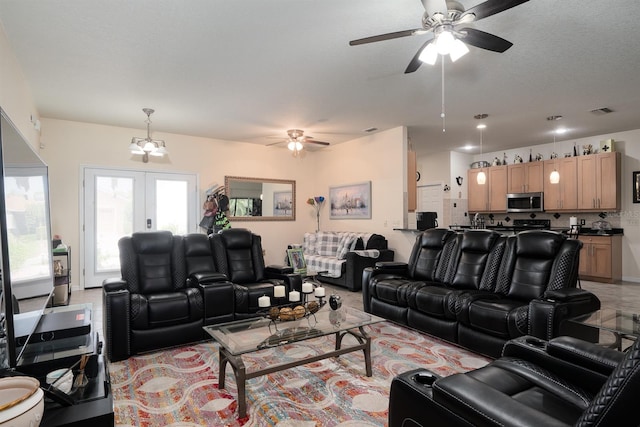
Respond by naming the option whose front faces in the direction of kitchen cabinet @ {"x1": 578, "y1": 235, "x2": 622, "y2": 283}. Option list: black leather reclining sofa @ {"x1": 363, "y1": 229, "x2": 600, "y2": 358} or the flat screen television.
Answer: the flat screen television

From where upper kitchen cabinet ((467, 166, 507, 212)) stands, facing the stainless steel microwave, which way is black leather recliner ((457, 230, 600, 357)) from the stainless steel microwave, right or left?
right

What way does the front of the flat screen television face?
to the viewer's right

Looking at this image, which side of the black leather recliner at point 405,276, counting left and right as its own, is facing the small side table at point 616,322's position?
left

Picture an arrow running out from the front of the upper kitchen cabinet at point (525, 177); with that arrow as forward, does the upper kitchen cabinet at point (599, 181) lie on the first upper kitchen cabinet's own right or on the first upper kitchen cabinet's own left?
on the first upper kitchen cabinet's own left

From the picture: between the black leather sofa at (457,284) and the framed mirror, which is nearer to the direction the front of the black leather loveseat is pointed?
the black leather sofa

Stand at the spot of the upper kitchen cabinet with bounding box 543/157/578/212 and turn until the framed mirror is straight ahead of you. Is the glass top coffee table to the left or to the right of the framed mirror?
left

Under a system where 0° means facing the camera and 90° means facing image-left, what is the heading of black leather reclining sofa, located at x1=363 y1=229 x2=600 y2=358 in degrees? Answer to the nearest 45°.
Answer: approximately 45°

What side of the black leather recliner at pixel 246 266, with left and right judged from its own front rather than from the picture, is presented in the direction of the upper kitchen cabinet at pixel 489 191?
left

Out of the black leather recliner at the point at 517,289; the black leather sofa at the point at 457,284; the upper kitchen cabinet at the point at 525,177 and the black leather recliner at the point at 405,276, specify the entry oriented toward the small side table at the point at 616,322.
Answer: the upper kitchen cabinet
